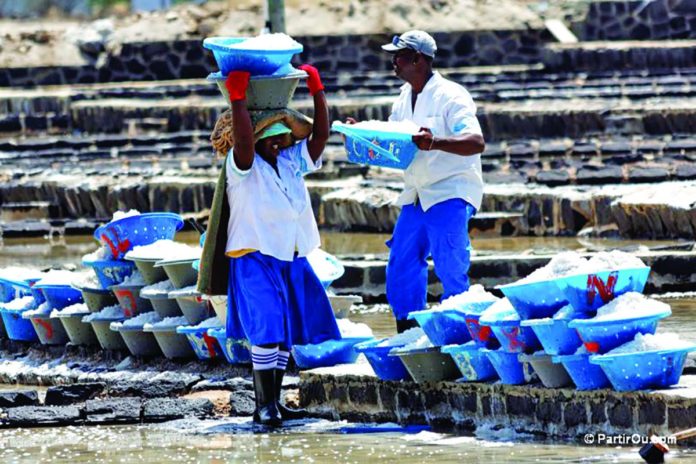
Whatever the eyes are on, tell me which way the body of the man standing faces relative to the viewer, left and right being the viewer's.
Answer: facing the viewer and to the left of the viewer

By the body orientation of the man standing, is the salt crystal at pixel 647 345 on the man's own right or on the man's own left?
on the man's own left

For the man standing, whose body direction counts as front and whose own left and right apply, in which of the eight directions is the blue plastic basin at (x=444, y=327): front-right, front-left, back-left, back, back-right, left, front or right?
front-left

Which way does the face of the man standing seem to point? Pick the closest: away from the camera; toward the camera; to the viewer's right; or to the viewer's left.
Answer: to the viewer's left

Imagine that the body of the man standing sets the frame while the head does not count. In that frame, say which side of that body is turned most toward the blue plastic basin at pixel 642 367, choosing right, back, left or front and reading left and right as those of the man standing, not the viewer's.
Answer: left

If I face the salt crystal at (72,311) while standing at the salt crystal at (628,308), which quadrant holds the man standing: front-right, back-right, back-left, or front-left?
front-right
